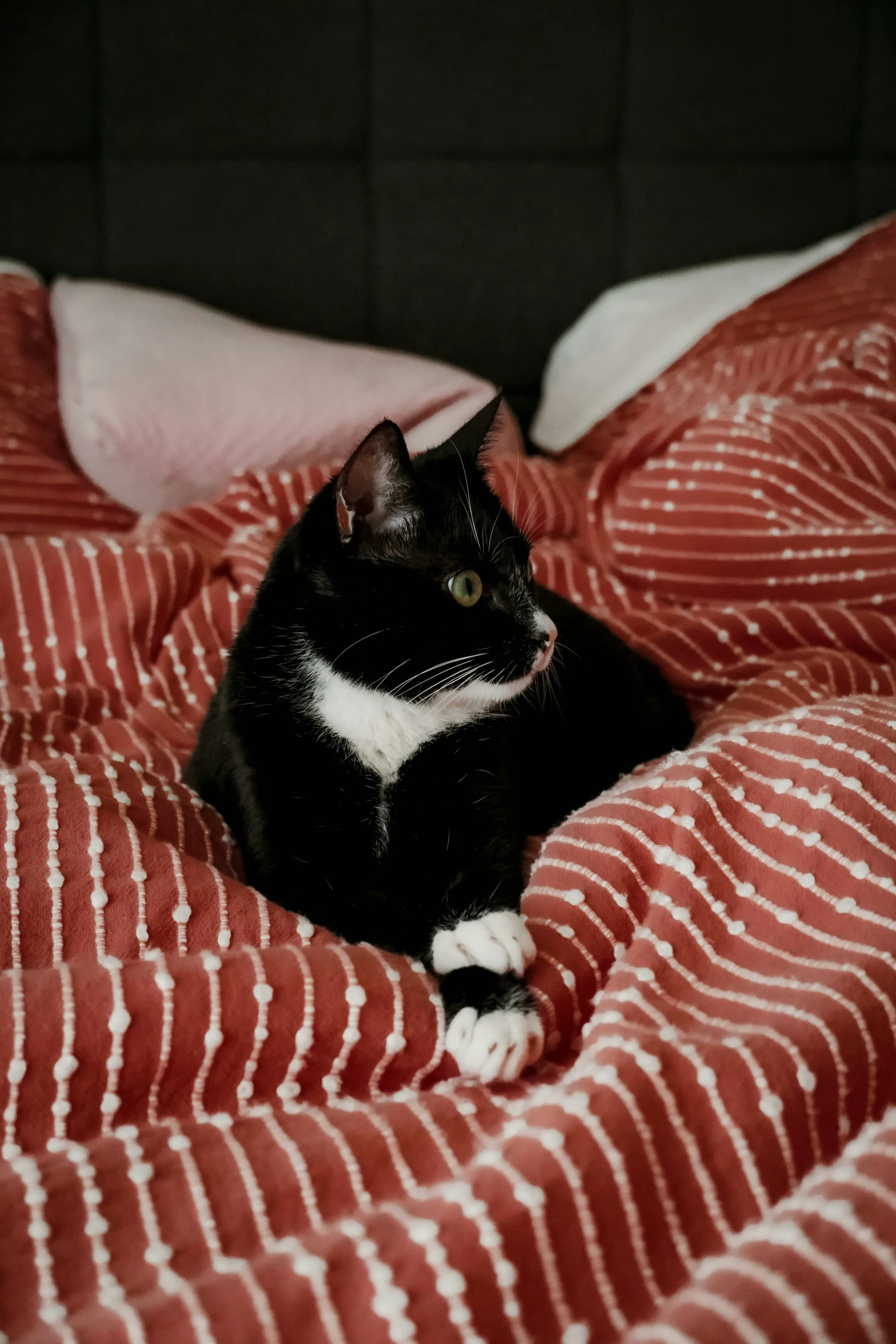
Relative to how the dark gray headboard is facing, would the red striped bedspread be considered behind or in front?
in front

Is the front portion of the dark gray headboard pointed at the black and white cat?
yes

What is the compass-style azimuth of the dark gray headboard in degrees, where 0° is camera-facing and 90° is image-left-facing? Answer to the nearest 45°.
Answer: approximately 0°
